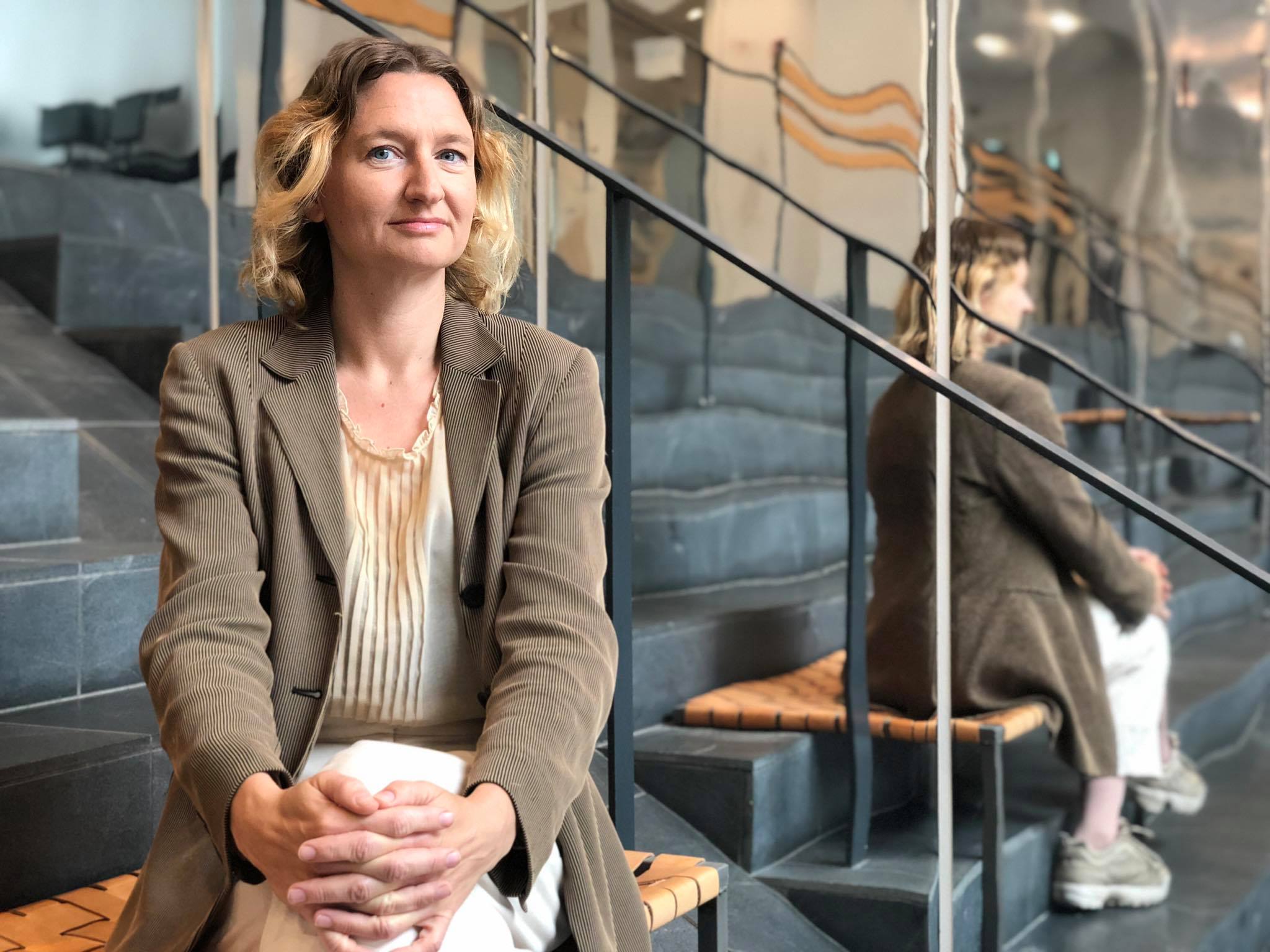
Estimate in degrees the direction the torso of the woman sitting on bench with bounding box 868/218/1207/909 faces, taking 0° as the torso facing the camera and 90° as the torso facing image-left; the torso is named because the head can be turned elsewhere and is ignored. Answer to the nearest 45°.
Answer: approximately 270°

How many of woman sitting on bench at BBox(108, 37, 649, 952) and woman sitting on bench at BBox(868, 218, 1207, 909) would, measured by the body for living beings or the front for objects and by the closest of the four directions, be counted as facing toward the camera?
1

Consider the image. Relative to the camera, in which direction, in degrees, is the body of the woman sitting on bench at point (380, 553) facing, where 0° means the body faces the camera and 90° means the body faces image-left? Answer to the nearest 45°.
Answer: approximately 0°
